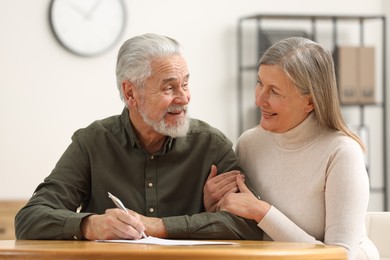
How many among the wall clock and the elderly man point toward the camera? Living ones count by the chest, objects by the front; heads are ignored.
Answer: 2

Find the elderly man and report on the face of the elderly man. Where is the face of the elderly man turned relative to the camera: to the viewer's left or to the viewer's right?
to the viewer's right

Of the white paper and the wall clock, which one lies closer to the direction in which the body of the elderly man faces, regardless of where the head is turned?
the white paper

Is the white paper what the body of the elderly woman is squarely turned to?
yes

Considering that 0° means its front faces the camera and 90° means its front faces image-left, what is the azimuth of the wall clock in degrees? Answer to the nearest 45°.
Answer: approximately 0°

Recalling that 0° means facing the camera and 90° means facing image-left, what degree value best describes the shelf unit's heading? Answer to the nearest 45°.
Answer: approximately 0°

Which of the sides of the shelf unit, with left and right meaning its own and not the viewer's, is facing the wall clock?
right

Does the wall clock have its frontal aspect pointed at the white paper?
yes

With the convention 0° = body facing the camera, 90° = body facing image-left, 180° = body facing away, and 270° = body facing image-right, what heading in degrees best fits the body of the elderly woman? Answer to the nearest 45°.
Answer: approximately 45°
